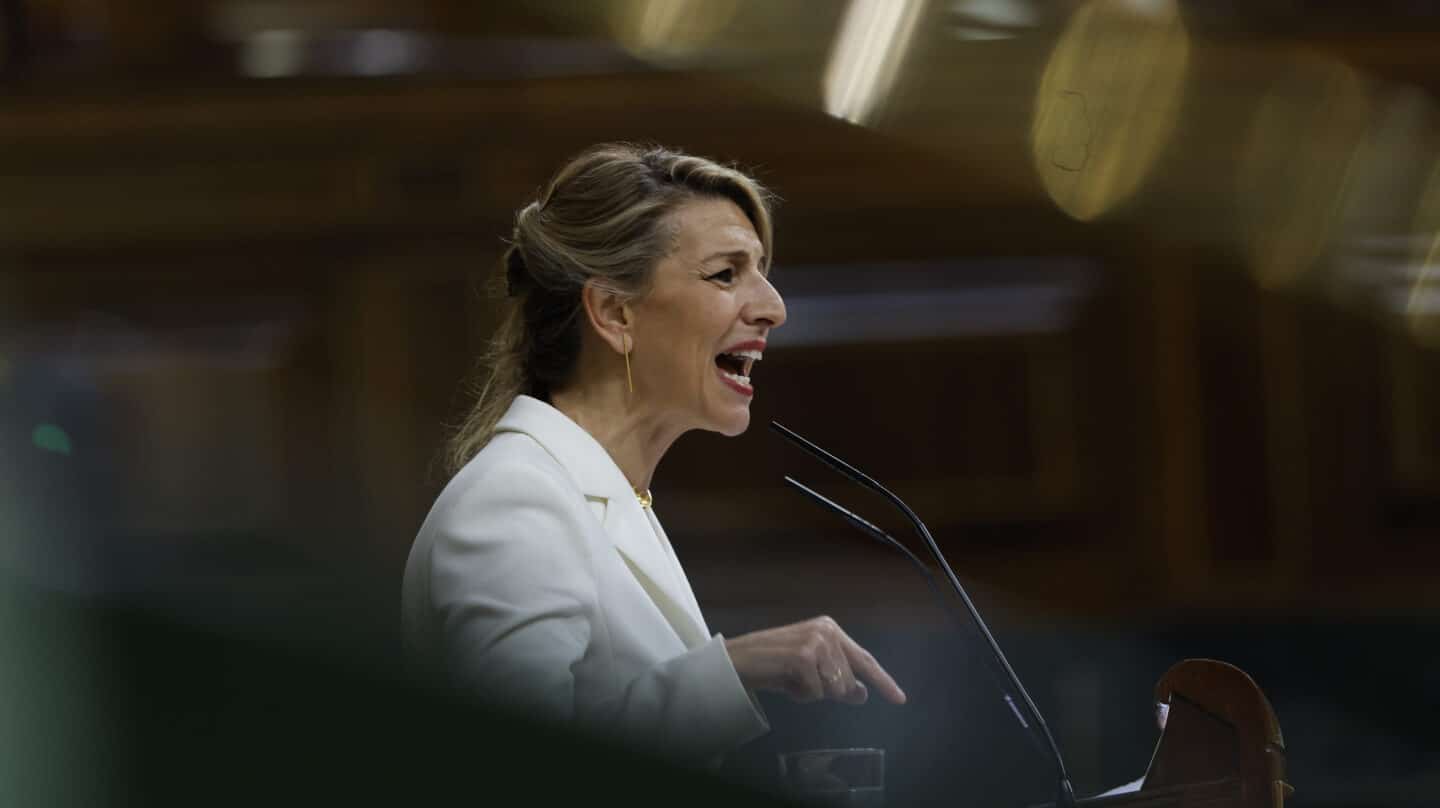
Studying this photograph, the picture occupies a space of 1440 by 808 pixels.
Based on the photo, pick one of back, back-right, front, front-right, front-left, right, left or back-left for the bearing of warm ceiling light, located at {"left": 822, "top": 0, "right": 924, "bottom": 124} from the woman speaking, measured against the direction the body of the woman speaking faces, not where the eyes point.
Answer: left

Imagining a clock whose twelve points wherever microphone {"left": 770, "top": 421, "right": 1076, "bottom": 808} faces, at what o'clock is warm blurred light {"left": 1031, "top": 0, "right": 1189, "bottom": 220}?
The warm blurred light is roughly at 3 o'clock from the microphone.

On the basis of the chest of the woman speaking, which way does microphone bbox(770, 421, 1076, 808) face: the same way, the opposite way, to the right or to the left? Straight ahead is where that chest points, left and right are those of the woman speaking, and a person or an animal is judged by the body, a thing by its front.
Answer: the opposite way

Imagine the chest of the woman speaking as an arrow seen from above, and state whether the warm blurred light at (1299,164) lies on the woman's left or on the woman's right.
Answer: on the woman's left

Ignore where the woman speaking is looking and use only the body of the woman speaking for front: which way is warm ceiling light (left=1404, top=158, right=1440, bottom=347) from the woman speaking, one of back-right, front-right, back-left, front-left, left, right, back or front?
front-left

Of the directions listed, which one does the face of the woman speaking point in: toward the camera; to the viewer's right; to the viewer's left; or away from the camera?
to the viewer's right

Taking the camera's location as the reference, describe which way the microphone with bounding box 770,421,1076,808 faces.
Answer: facing to the left of the viewer

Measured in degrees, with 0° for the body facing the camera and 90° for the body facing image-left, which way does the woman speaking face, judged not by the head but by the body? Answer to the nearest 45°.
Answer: approximately 270°

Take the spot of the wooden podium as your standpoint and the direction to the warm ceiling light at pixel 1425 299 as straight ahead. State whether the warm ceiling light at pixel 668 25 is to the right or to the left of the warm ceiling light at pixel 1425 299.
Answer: left

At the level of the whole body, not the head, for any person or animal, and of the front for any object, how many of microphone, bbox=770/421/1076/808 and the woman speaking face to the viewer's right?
1
